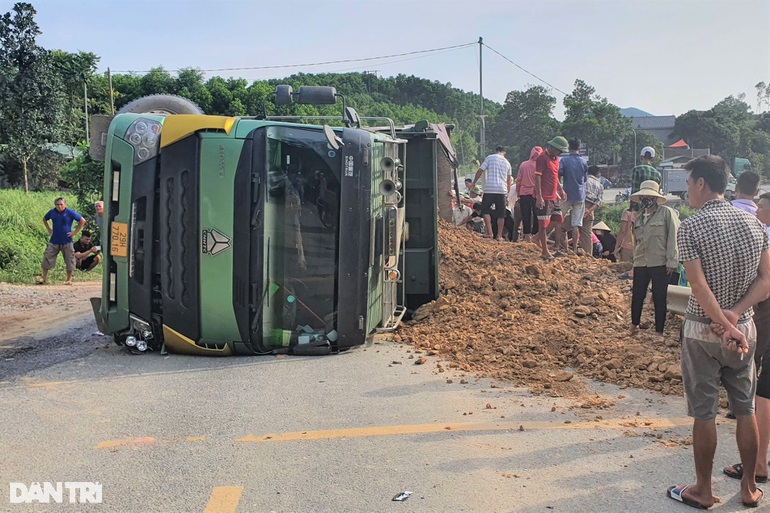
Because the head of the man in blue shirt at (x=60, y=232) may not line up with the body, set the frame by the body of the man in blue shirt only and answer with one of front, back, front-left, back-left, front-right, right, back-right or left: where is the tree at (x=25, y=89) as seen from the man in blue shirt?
back

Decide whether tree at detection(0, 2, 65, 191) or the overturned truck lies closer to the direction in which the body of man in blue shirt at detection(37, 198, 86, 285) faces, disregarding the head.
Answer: the overturned truck

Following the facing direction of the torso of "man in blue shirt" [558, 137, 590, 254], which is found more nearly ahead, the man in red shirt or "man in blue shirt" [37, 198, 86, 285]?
the man in blue shirt

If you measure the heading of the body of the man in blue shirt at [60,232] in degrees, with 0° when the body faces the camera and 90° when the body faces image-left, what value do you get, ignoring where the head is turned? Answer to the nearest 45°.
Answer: approximately 0°
